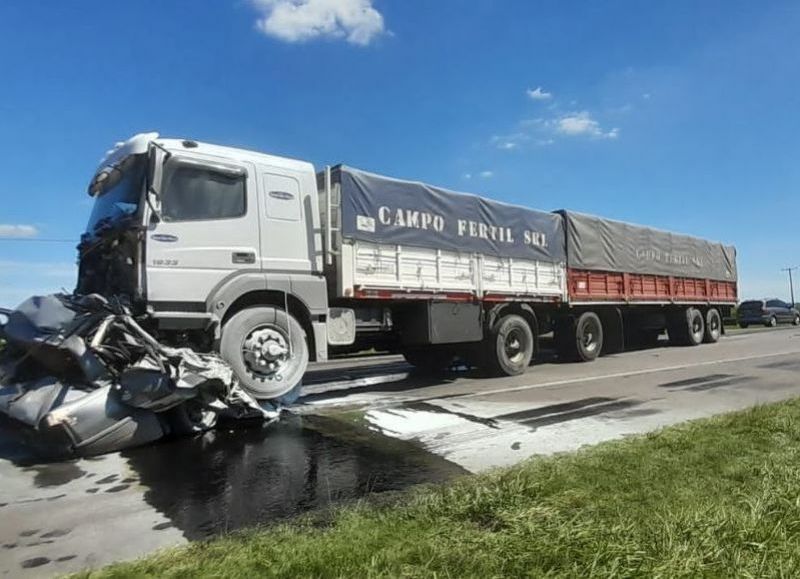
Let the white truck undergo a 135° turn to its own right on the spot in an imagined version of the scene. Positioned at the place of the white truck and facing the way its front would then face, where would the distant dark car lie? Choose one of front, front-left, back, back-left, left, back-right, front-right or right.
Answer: front-right

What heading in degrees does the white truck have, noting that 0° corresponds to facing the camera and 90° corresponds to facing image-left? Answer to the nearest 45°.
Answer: approximately 45°

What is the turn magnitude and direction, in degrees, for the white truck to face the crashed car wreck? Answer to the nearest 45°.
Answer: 0° — it already faces it
